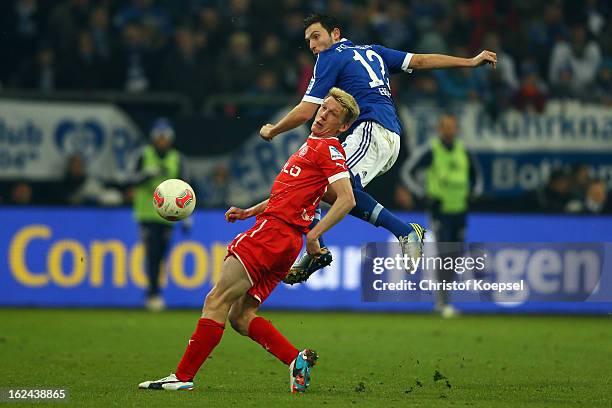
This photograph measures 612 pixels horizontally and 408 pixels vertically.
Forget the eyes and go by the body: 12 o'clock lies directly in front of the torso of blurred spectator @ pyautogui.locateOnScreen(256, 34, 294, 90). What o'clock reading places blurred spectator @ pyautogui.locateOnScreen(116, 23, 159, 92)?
blurred spectator @ pyautogui.locateOnScreen(116, 23, 159, 92) is roughly at 3 o'clock from blurred spectator @ pyautogui.locateOnScreen(256, 34, 294, 90).

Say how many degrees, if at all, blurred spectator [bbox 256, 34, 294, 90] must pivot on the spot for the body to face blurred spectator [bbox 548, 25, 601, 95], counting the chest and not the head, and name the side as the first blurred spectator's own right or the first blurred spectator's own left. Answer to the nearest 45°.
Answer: approximately 90° to the first blurred spectator's own left

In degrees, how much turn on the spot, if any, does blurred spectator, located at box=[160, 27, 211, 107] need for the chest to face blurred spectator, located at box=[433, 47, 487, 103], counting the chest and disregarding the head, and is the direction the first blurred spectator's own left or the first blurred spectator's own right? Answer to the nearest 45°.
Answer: approximately 90° to the first blurred spectator's own left

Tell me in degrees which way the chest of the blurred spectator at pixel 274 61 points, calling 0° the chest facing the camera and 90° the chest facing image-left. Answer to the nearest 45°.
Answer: approximately 0°
